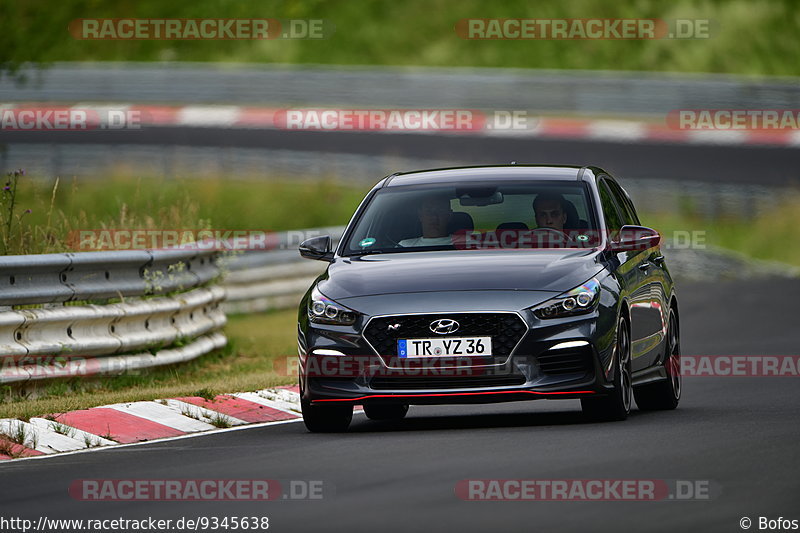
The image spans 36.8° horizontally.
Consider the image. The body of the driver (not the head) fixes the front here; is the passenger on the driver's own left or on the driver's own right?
on the driver's own right

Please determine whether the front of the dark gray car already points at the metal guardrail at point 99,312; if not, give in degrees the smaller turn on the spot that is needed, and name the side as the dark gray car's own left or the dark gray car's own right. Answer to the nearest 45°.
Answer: approximately 135° to the dark gray car's own right

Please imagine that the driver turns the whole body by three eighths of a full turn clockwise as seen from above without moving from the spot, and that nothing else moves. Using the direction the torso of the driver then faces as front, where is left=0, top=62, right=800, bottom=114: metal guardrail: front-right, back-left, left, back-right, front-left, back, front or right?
front-right

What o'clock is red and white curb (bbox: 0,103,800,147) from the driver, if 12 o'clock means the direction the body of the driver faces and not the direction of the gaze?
The red and white curb is roughly at 6 o'clock from the driver.

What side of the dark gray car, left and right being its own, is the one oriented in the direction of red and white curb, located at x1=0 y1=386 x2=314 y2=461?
right

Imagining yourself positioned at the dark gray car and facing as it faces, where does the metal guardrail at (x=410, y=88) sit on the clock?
The metal guardrail is roughly at 6 o'clock from the dark gray car.

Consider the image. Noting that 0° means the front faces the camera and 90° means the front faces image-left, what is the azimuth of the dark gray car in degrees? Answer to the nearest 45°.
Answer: approximately 0°

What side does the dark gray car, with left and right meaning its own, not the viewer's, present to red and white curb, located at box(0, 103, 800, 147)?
back
